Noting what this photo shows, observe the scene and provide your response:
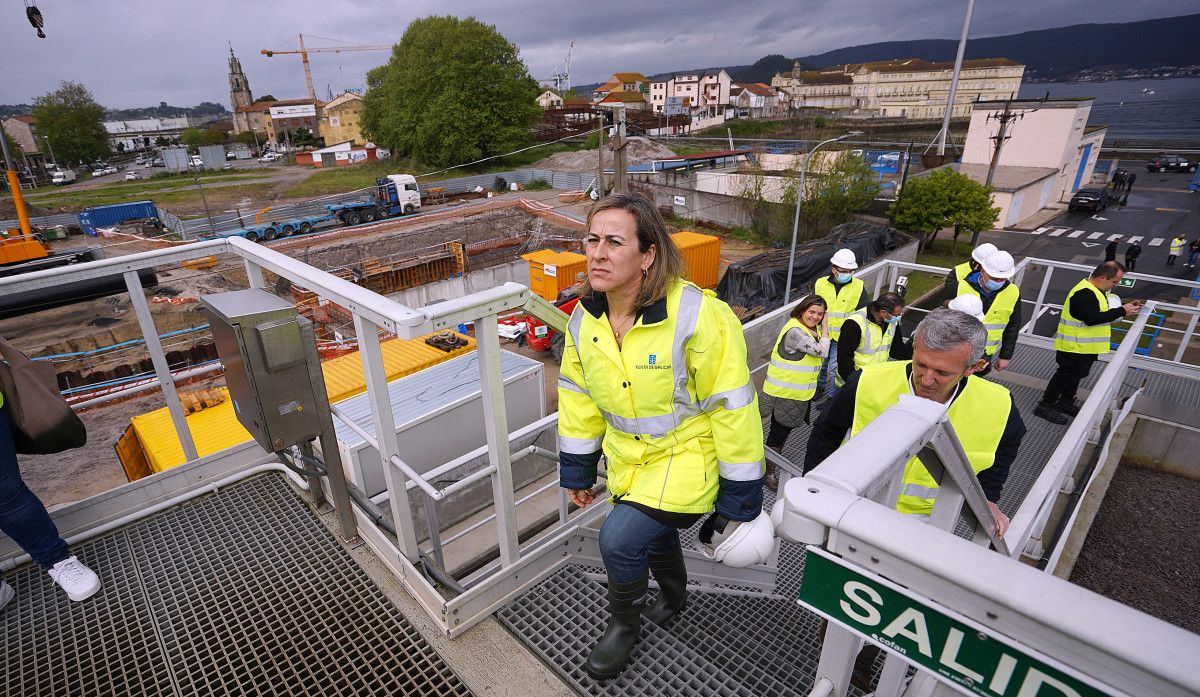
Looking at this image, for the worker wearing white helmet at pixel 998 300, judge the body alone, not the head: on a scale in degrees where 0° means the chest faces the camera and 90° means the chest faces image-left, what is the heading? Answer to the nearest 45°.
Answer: approximately 0°

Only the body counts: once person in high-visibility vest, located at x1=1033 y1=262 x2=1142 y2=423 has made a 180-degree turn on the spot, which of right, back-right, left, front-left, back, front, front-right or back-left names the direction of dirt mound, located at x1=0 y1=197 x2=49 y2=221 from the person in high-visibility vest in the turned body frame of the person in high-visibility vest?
front

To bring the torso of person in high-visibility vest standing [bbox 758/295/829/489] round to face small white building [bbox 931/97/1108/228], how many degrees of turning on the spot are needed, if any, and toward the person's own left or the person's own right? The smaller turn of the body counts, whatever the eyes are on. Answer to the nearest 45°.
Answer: approximately 135° to the person's own left

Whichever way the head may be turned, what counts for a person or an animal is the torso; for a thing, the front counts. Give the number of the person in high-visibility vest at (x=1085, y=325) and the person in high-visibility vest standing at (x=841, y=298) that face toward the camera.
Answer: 1

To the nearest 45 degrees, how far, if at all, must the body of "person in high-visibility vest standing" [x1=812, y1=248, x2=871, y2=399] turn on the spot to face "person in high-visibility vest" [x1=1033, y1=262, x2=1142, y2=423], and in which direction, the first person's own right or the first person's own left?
approximately 90° to the first person's own left

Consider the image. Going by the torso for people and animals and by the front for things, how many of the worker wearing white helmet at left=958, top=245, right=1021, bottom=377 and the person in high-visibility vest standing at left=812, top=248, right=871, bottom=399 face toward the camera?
2

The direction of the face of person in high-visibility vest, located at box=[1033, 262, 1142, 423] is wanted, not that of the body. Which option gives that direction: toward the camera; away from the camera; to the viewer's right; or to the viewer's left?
to the viewer's right

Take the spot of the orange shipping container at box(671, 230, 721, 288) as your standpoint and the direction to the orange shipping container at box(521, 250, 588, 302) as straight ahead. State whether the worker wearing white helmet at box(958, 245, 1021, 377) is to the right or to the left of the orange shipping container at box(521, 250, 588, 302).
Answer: left

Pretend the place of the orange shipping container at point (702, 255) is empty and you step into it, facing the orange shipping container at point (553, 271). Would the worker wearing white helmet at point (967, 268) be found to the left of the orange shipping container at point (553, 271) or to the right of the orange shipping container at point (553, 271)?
left

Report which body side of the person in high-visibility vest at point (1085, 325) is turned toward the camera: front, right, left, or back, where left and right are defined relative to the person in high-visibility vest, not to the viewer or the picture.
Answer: right
